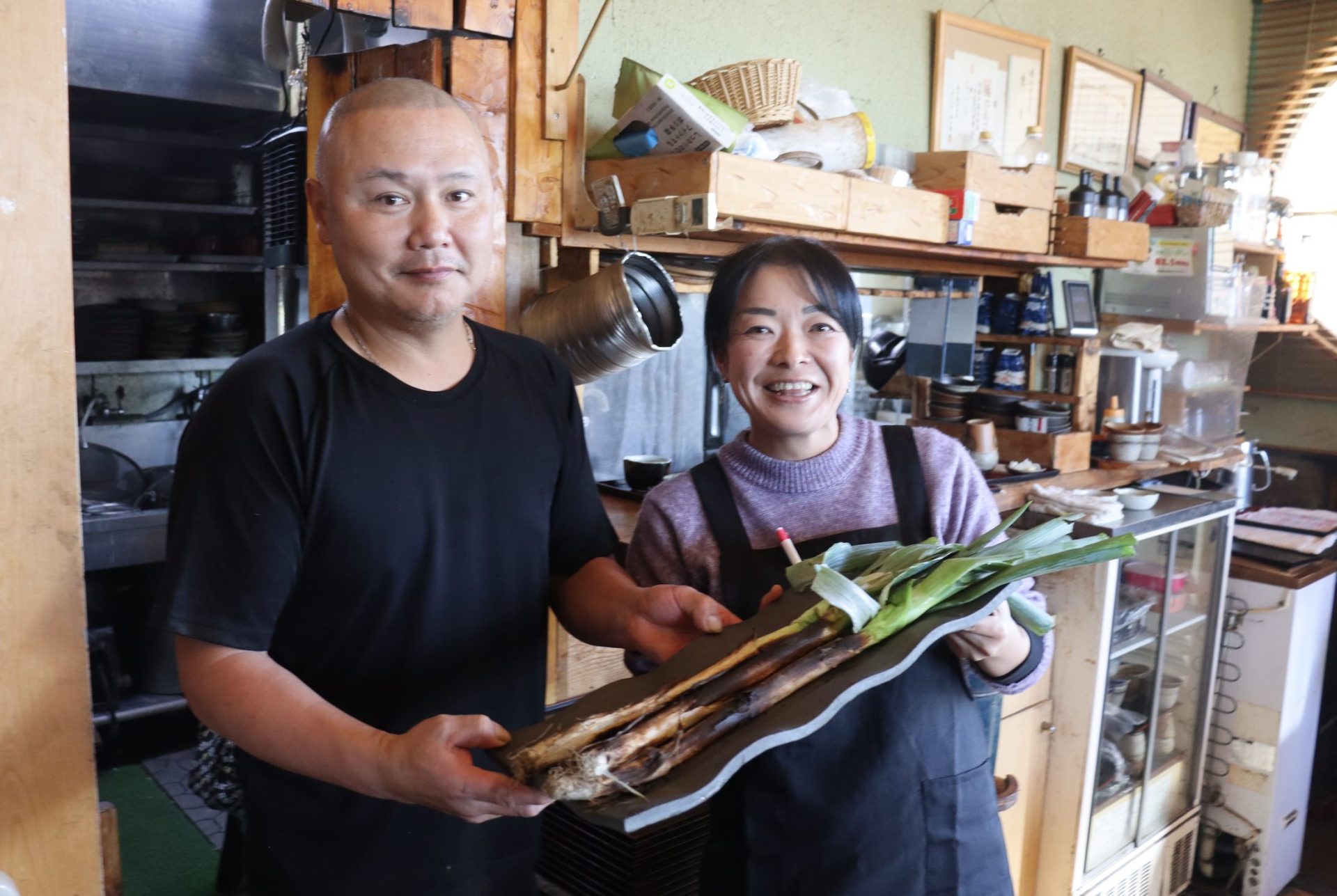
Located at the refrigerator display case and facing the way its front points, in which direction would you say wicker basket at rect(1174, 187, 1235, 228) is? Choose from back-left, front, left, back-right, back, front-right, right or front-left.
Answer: back-left

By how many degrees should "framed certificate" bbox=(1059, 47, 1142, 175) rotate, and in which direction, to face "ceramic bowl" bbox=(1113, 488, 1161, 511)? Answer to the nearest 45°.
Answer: approximately 45° to its right

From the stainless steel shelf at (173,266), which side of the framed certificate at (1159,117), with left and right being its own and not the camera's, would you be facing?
right

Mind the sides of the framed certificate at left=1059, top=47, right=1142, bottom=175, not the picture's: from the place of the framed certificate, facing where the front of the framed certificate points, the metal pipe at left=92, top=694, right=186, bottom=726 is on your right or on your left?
on your right

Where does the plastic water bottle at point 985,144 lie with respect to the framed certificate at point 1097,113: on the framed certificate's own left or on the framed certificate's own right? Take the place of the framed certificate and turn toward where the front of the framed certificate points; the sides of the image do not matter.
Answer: on the framed certificate's own right

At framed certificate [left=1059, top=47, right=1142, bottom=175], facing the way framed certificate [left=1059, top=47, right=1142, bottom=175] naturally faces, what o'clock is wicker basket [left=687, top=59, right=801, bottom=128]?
The wicker basket is roughly at 2 o'clock from the framed certificate.

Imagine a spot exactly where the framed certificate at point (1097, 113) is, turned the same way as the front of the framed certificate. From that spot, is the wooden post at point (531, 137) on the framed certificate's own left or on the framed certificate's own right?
on the framed certificate's own right

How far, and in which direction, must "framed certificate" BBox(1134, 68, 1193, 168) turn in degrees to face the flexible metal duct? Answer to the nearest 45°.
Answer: approximately 45° to its right
